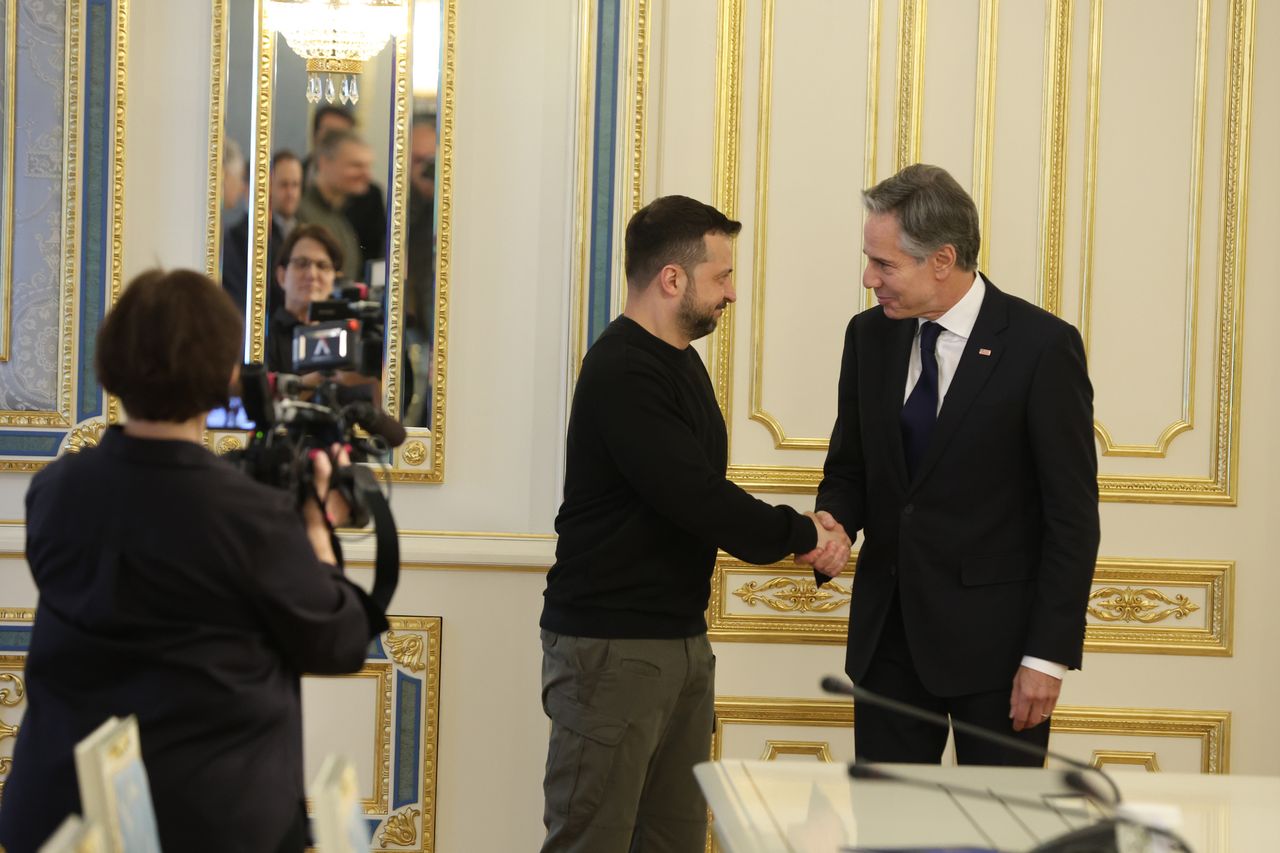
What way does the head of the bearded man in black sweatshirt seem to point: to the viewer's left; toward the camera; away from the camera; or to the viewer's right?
to the viewer's right

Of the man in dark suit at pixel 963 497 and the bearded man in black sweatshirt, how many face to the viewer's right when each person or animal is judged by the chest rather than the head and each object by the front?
1

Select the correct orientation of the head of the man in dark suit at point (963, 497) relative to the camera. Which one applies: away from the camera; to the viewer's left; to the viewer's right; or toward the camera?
to the viewer's left

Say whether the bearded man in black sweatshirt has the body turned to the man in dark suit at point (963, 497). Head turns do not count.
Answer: yes

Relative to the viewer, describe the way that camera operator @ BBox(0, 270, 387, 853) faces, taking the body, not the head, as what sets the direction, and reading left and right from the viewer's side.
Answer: facing away from the viewer and to the right of the viewer

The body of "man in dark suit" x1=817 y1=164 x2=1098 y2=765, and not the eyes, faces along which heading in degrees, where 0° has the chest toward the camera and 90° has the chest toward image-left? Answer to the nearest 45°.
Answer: approximately 45°

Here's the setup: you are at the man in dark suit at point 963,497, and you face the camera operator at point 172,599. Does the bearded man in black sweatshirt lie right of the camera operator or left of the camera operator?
right

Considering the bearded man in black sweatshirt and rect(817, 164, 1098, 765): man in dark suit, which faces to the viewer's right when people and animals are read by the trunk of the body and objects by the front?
the bearded man in black sweatshirt

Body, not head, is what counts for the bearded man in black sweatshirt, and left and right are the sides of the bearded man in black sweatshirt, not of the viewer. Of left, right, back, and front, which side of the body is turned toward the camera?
right

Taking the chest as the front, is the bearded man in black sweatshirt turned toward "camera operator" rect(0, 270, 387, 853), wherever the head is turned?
no

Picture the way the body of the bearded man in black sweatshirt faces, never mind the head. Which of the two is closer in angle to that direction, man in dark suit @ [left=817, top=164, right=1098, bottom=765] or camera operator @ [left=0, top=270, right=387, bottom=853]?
the man in dark suit

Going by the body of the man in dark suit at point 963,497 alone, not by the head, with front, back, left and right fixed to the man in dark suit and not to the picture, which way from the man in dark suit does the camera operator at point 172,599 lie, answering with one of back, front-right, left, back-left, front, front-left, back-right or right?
front

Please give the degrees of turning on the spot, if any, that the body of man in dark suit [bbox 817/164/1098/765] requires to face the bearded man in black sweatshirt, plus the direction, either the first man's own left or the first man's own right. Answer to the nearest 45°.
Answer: approximately 45° to the first man's own right

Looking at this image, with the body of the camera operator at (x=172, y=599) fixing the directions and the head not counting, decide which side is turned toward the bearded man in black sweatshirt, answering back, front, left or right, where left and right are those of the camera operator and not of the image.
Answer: front

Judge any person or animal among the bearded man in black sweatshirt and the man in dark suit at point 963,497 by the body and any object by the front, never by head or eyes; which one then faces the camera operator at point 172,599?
the man in dark suit
